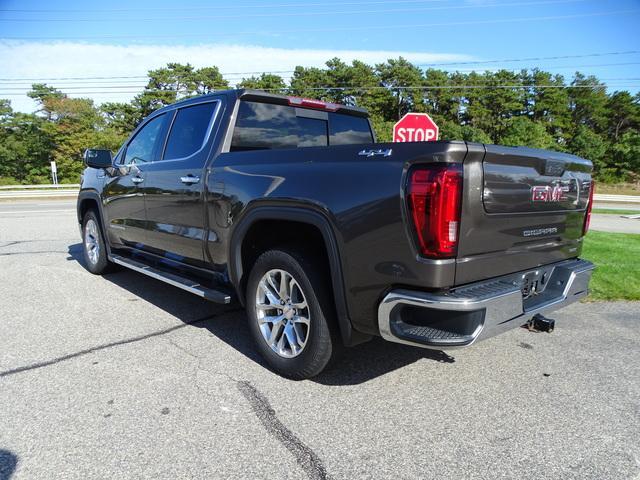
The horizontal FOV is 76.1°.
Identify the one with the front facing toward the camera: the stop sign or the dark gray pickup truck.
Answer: the stop sign

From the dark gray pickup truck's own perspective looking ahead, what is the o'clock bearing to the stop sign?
The stop sign is roughly at 2 o'clock from the dark gray pickup truck.

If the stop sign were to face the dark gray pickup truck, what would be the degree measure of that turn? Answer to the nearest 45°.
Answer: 0° — it already faces it

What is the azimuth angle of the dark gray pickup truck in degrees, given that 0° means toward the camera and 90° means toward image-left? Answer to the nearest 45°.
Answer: approximately 135°

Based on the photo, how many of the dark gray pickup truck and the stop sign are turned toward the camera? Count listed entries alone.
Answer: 1

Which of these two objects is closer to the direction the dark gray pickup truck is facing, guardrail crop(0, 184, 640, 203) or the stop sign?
the guardrail

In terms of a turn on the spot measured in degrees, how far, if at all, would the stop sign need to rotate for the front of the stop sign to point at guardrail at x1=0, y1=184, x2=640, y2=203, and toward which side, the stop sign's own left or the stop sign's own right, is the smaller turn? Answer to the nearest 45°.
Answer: approximately 135° to the stop sign's own right

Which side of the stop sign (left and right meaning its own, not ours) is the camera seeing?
front

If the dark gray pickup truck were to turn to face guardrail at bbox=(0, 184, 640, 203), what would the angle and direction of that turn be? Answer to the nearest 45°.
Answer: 0° — it already faces it

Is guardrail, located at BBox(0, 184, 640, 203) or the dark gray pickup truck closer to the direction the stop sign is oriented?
the dark gray pickup truck

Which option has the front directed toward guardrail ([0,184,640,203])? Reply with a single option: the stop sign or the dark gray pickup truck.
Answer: the dark gray pickup truck
